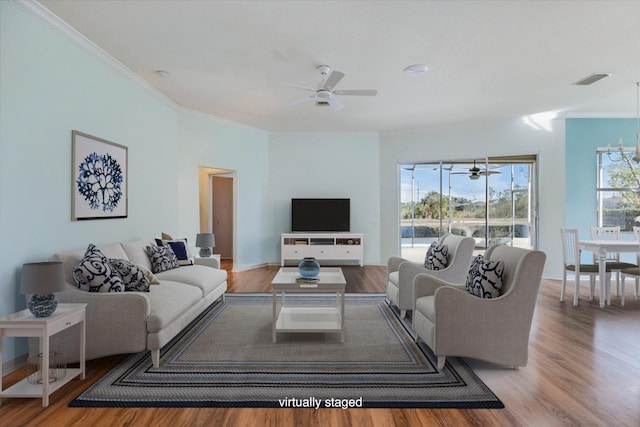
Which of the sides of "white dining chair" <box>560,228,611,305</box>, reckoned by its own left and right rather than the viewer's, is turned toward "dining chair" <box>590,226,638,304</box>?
front

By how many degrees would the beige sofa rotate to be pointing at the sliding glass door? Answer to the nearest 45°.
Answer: approximately 45° to its left

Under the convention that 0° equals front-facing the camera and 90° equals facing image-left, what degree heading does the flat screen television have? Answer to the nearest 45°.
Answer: approximately 0°

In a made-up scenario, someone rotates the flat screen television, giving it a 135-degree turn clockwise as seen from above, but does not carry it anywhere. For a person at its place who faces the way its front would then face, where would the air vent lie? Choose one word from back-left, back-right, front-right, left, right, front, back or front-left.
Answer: back

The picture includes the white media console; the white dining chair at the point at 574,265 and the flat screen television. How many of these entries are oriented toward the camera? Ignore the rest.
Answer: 2

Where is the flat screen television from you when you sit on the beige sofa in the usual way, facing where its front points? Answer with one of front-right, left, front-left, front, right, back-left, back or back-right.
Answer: left

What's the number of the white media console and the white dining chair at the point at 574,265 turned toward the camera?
1

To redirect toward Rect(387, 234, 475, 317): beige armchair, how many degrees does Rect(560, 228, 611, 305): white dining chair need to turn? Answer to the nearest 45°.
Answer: approximately 180°

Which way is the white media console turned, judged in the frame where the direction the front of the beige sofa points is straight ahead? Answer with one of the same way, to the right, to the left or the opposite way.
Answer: to the right

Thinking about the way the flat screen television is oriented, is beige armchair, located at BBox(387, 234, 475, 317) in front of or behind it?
in front

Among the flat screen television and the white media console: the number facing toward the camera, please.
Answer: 2

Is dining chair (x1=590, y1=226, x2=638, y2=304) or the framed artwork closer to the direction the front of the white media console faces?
the framed artwork

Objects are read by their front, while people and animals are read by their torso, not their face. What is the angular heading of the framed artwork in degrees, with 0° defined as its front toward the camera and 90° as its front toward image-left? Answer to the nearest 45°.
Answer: approximately 315°

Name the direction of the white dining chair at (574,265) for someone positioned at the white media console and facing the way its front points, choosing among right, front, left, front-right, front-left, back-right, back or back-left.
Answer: front-left

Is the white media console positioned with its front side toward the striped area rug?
yes

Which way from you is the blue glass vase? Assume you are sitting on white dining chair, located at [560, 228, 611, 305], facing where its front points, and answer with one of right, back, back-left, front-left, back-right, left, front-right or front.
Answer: back

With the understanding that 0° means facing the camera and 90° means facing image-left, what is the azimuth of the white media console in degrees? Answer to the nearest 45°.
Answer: approximately 0°

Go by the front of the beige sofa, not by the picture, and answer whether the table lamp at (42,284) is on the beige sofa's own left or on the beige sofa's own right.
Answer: on the beige sofa's own right
